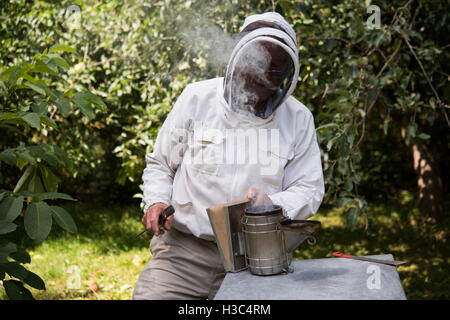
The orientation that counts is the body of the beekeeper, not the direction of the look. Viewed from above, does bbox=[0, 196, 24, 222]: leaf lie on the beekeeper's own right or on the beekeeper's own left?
on the beekeeper's own right

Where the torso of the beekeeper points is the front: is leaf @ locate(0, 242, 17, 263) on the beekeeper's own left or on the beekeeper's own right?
on the beekeeper's own right

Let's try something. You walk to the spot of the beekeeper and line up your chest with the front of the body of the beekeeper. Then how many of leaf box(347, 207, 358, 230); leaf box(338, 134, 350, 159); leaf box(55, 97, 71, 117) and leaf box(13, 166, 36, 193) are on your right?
2

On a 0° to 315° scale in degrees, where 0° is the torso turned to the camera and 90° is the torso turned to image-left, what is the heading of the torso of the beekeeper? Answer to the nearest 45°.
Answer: approximately 0°

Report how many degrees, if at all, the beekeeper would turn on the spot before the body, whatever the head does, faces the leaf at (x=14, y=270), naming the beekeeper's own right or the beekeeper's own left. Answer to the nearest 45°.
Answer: approximately 45° to the beekeeper's own right

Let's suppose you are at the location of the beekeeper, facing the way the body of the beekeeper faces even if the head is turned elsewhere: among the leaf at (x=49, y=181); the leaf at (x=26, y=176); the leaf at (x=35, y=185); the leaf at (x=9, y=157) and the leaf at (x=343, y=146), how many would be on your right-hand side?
4

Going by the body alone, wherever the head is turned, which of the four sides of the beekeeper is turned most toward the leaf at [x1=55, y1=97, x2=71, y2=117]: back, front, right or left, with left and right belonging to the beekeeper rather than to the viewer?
right

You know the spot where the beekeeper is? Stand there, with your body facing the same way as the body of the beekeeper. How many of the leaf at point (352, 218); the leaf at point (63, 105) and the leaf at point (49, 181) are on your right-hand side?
2

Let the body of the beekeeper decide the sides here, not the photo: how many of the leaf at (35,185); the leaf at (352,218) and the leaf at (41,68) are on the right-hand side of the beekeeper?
2

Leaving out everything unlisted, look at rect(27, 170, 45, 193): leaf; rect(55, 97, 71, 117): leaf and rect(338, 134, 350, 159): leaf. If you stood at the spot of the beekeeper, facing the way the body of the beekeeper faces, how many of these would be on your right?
2

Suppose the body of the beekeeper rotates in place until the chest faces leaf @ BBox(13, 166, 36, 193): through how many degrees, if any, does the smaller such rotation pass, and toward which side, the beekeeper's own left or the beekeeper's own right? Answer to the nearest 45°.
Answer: approximately 90° to the beekeeper's own right

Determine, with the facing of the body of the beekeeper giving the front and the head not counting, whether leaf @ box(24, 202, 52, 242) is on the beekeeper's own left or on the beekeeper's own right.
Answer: on the beekeeper's own right

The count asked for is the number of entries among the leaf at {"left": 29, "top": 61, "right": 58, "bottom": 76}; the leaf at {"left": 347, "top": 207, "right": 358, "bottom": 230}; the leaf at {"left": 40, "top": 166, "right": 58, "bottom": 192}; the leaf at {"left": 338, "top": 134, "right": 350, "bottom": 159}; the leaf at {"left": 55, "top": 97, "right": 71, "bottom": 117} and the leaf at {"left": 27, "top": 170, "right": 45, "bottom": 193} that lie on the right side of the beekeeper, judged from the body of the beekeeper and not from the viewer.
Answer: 4

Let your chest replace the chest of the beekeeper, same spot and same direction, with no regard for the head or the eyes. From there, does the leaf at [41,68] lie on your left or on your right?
on your right
